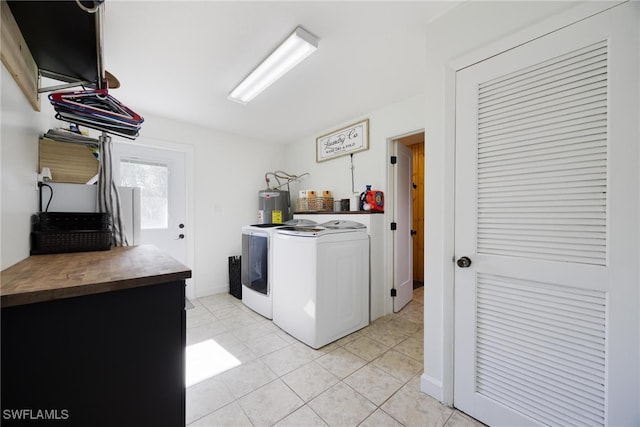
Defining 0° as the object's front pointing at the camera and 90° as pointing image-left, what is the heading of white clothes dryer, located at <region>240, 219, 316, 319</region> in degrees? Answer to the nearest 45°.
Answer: approximately 45°

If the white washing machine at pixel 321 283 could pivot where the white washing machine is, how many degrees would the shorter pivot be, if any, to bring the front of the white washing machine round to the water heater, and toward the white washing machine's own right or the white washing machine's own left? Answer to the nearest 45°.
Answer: approximately 90° to the white washing machine's own right

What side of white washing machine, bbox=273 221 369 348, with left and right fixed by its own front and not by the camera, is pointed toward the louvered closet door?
left

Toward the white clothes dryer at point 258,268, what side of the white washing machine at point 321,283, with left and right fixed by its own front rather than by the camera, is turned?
right

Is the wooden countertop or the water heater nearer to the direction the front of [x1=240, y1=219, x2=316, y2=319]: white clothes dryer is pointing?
the wooden countertop

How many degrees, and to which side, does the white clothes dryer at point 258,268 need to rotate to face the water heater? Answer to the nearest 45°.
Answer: approximately 135° to its right

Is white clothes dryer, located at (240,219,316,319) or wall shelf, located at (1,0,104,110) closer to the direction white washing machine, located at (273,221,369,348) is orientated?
the wall shelf

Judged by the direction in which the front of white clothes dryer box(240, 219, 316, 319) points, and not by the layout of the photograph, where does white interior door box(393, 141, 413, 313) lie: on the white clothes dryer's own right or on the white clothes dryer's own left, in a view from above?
on the white clothes dryer's own left

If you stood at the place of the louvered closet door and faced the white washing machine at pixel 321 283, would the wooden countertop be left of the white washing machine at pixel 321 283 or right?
left
